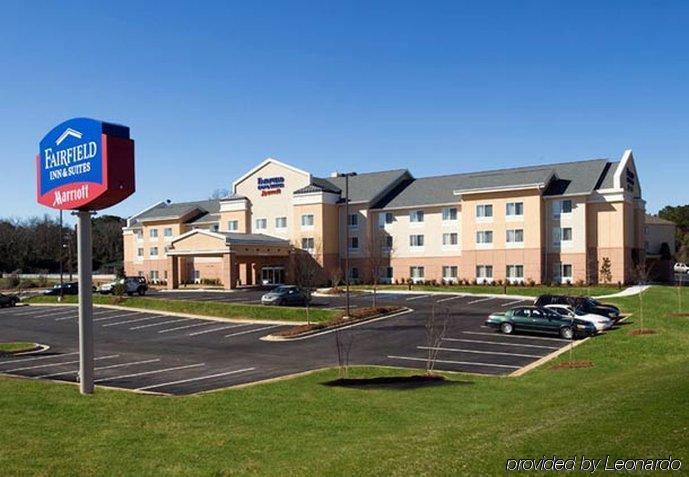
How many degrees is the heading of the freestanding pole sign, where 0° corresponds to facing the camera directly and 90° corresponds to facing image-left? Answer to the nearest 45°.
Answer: approximately 45°

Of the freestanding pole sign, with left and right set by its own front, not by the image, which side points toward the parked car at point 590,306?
back

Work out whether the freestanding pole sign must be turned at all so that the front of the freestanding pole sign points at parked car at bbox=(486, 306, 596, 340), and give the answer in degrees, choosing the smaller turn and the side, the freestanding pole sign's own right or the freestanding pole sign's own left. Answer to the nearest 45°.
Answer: approximately 180°
